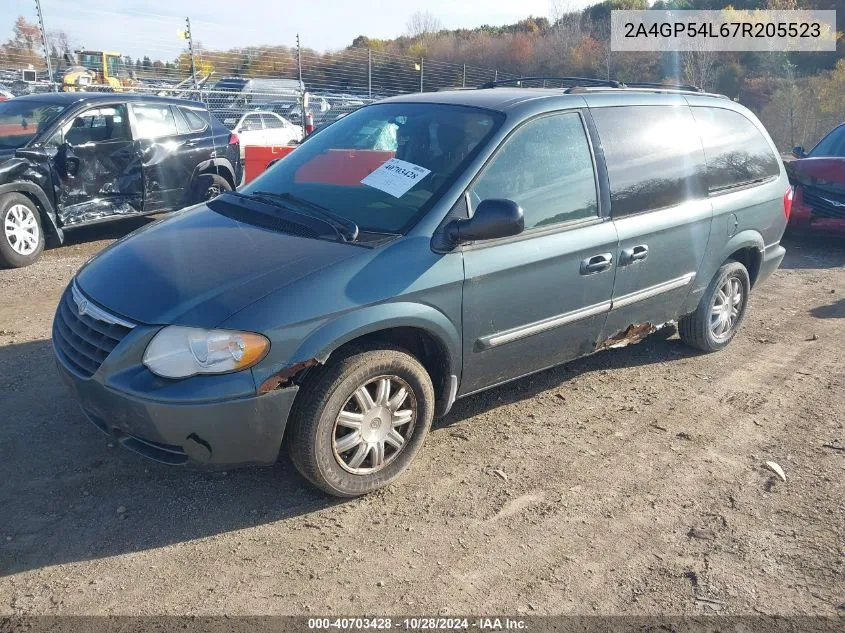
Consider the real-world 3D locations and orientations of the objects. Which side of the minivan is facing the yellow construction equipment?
right

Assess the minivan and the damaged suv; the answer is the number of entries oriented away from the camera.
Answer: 0

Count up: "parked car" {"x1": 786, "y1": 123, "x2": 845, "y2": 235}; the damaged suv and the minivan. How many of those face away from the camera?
0

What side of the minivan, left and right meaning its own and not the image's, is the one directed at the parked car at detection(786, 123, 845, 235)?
back

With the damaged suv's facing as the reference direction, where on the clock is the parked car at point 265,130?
The parked car is roughly at 5 o'clock from the damaged suv.

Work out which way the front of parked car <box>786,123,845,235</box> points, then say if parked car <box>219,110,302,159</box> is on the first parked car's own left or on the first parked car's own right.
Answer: on the first parked car's own right

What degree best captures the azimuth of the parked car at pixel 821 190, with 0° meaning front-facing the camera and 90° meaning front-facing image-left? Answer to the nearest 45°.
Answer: approximately 45°

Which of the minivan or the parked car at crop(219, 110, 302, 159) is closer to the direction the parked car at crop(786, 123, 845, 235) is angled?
the minivan

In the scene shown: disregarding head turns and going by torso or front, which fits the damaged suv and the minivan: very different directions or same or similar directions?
same or similar directions

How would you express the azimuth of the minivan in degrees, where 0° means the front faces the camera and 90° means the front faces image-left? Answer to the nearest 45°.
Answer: approximately 45°
